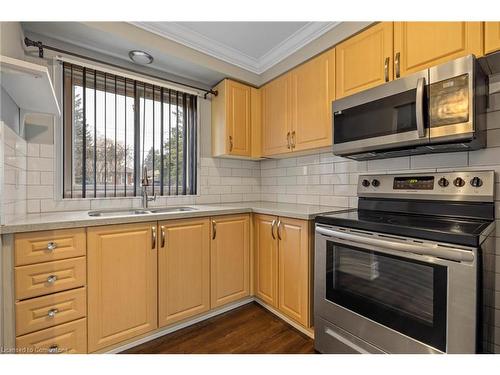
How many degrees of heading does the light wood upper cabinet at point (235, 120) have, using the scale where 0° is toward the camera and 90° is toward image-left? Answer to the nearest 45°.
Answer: approximately 315°

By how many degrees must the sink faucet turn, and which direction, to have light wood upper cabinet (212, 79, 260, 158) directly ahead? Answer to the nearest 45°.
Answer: approximately 90° to its left

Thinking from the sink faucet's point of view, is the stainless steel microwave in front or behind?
in front

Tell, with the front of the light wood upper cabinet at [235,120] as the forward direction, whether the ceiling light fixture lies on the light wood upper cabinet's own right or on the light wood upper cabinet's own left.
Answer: on the light wood upper cabinet's own right

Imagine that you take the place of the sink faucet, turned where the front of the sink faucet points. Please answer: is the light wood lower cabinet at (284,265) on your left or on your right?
on your left

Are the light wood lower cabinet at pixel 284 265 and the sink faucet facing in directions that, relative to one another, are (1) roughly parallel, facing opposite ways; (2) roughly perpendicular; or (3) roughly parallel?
roughly perpendicular

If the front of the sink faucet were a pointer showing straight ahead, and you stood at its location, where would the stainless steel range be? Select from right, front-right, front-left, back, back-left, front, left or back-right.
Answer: front-left

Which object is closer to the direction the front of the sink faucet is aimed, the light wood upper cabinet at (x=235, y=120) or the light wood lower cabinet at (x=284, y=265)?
the light wood lower cabinet

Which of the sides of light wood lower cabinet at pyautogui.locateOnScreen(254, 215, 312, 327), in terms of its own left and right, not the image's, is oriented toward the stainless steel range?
left

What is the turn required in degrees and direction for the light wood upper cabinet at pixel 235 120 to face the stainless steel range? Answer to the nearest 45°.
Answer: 0° — it already faces it

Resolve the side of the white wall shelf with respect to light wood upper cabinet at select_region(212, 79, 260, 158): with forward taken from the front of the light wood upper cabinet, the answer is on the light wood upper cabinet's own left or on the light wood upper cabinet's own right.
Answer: on the light wood upper cabinet's own right
